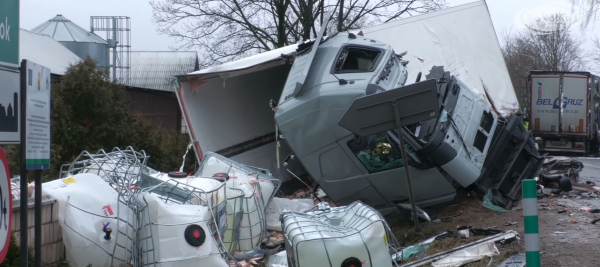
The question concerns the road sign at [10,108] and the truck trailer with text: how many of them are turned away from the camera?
1

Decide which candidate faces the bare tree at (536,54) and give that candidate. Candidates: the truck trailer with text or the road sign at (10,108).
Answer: the truck trailer with text

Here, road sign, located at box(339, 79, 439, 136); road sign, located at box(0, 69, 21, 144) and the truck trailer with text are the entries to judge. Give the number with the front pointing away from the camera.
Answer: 2

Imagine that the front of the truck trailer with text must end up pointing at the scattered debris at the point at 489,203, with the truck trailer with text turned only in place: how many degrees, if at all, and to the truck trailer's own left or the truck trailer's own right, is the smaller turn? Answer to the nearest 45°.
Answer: approximately 180°

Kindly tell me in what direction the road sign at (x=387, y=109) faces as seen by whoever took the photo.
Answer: facing away from the viewer

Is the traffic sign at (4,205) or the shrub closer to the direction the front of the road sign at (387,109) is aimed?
the shrub

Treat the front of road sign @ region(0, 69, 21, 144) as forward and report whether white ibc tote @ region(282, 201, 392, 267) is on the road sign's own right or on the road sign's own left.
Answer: on the road sign's own left

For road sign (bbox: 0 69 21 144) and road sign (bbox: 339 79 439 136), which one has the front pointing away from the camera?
road sign (bbox: 339 79 439 136)

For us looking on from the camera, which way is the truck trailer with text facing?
facing away from the viewer
